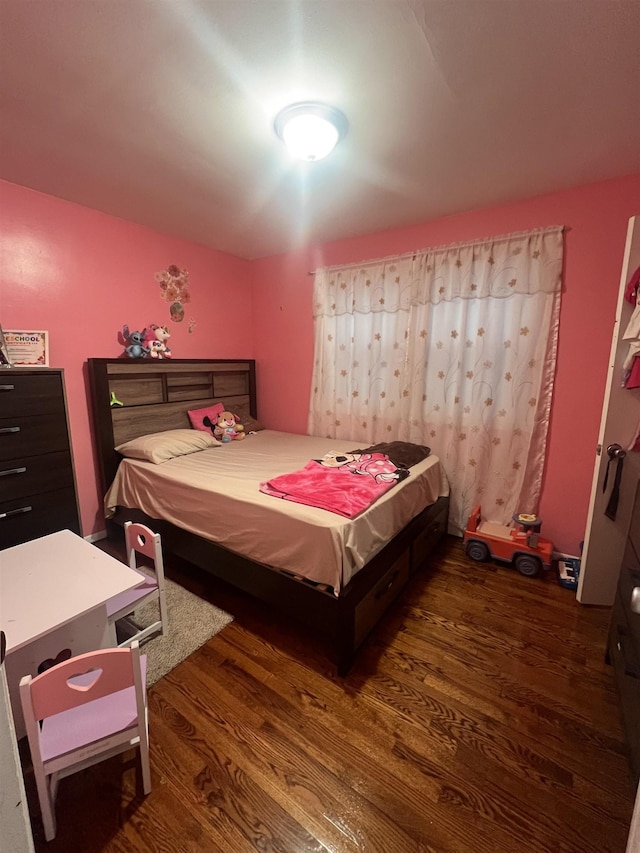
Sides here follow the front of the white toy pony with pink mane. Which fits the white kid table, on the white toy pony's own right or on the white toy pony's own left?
on the white toy pony's own right

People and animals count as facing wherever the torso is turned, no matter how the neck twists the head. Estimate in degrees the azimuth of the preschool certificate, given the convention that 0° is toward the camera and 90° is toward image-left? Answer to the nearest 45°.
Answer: approximately 0°

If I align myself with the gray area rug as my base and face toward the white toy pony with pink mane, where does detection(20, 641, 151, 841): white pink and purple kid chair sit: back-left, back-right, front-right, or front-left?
back-left

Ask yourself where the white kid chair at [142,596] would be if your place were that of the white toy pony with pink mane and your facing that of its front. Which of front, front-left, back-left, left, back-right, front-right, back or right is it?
front-right

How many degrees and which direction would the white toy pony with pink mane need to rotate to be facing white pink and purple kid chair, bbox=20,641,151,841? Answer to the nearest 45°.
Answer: approximately 45° to its right

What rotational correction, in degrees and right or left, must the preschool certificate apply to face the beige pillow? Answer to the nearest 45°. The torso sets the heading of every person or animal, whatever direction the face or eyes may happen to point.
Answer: approximately 90° to its left

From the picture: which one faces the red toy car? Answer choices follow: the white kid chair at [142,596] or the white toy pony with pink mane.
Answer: the white toy pony with pink mane

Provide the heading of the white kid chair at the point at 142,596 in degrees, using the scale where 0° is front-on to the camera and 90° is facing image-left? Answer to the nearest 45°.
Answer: approximately 45°

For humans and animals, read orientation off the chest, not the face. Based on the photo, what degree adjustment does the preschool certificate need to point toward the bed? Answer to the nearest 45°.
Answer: approximately 45° to its left
